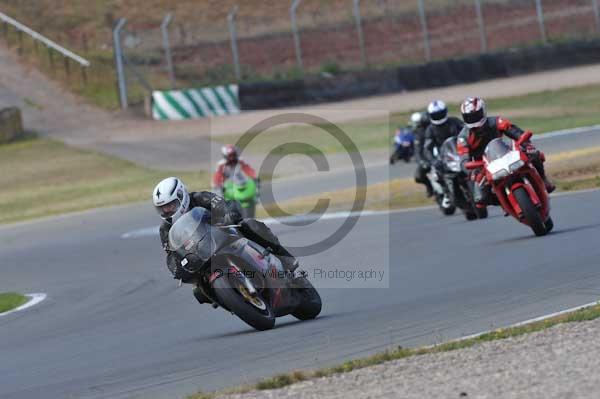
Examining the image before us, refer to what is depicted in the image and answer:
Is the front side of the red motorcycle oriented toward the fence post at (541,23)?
no

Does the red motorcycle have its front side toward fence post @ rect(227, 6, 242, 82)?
no

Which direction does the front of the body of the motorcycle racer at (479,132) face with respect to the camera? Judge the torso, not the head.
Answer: toward the camera

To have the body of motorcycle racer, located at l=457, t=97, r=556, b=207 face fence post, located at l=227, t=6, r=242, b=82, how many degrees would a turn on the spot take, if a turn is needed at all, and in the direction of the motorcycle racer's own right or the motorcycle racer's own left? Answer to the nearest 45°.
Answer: approximately 180°

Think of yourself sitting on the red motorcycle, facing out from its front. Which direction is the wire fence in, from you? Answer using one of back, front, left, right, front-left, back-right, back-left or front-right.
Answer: back

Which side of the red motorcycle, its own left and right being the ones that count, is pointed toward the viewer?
front

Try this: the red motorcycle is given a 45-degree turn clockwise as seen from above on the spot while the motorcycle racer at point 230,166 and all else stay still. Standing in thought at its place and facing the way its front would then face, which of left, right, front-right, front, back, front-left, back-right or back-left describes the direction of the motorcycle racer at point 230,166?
right

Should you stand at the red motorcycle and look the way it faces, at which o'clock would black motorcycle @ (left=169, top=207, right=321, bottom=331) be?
The black motorcycle is roughly at 1 o'clock from the red motorcycle.

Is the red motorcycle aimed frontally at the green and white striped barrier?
no
